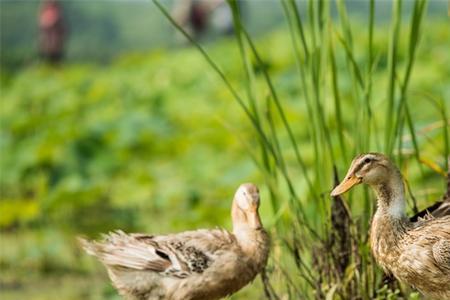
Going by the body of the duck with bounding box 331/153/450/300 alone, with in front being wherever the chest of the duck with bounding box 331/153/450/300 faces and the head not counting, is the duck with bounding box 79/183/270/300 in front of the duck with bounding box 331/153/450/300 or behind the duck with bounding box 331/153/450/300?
in front

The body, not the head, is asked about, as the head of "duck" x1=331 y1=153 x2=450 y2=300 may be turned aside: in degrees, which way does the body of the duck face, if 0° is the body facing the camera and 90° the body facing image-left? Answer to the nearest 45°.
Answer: approximately 90°

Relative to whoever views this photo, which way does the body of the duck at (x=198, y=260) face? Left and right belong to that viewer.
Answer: facing to the right of the viewer

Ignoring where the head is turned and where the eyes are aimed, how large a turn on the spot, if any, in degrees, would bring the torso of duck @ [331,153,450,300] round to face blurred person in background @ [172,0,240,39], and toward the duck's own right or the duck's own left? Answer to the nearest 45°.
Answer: approximately 90° to the duck's own right

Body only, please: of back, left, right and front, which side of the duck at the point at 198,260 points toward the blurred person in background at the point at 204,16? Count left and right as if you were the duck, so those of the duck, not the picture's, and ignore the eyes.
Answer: left

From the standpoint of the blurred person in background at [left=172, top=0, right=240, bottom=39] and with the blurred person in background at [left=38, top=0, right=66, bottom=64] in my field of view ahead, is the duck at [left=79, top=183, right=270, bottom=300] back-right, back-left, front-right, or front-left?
front-left

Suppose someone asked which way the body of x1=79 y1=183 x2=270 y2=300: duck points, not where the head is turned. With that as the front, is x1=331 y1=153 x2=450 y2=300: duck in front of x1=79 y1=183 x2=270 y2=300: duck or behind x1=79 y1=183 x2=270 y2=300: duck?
in front

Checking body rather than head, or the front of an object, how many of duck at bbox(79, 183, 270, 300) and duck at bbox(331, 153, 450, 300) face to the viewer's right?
1

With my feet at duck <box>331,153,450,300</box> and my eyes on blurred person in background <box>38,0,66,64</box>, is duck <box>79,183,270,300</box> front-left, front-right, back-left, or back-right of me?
front-left

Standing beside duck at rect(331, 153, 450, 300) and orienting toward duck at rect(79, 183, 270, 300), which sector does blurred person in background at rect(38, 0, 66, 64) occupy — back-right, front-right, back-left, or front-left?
front-right

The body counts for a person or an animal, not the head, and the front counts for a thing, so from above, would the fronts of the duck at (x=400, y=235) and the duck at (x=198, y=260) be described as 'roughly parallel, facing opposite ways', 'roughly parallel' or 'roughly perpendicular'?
roughly parallel, facing opposite ways
